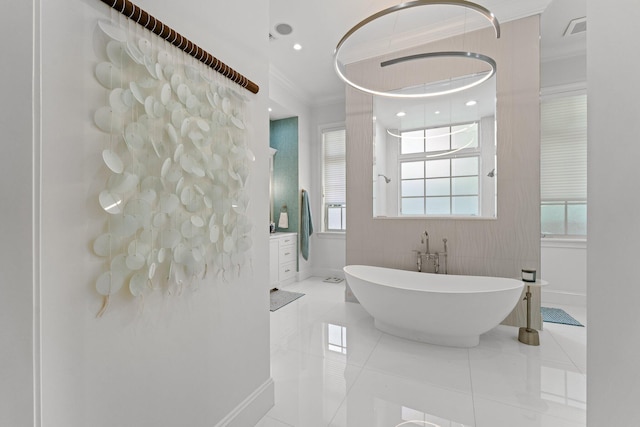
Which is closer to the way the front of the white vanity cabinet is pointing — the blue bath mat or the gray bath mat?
the blue bath mat

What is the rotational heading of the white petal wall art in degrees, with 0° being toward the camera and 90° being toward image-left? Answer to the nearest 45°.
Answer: approximately 315°

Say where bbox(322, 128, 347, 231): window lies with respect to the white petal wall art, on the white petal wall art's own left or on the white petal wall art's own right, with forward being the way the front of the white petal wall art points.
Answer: on the white petal wall art's own left

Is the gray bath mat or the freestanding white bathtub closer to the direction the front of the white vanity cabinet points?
the freestanding white bathtub

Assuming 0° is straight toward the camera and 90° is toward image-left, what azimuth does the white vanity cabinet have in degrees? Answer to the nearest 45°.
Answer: approximately 315°
